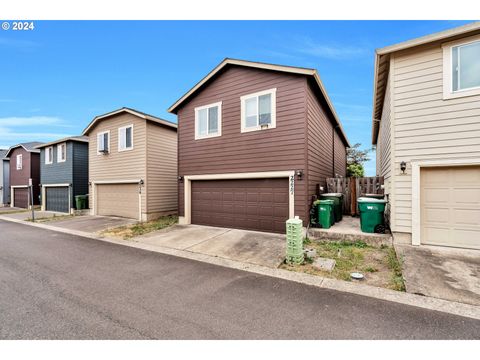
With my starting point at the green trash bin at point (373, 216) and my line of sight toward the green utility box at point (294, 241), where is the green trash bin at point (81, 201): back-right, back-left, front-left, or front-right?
front-right

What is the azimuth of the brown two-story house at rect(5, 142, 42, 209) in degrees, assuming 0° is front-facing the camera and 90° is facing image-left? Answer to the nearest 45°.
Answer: approximately 45°

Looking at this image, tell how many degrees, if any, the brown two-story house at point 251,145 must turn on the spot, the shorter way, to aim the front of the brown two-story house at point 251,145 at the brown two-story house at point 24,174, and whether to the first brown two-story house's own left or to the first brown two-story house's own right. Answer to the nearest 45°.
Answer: approximately 90° to the first brown two-story house's own right

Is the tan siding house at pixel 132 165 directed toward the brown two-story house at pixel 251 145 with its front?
no

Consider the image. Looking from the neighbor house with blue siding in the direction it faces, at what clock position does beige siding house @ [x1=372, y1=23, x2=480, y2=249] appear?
The beige siding house is roughly at 10 o'clock from the neighbor house with blue siding.

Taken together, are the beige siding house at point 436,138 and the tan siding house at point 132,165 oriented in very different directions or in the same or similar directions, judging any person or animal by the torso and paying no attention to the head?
same or similar directions

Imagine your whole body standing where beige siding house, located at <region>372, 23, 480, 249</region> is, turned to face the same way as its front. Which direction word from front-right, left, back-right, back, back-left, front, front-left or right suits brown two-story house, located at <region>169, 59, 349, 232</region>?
right

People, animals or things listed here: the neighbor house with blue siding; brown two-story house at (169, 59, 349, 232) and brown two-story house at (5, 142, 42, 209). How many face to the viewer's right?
0

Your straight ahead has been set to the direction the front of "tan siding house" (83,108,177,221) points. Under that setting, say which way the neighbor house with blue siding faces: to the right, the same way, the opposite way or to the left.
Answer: the same way

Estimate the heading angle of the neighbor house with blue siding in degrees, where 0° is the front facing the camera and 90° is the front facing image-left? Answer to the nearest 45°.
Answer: approximately 45°

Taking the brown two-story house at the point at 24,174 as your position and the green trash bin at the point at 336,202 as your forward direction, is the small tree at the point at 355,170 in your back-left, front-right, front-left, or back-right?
front-left

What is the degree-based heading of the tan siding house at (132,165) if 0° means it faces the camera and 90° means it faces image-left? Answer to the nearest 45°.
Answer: approximately 45°

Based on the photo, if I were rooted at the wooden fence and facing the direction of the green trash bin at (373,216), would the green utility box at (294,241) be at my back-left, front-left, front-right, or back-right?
front-right

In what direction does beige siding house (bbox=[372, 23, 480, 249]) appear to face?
toward the camera

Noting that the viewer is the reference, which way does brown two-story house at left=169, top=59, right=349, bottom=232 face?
facing the viewer and to the left of the viewer

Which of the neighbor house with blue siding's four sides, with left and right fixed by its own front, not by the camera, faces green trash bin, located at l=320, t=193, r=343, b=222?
left

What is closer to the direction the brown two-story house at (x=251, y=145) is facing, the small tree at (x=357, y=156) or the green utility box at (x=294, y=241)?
the green utility box
